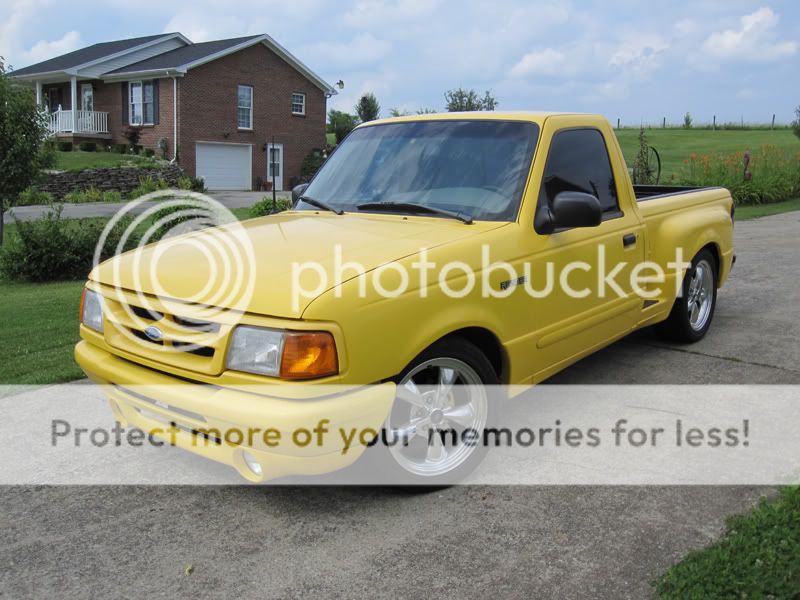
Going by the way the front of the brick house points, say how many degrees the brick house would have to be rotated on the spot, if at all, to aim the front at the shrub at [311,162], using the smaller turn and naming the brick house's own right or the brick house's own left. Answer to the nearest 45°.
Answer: approximately 135° to the brick house's own left

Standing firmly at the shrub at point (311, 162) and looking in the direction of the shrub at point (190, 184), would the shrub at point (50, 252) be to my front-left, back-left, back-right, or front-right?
front-left

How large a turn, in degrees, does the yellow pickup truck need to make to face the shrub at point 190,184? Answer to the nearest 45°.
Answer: approximately 135° to its right

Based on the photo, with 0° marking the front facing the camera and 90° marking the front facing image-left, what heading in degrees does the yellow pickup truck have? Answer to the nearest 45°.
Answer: approximately 45°

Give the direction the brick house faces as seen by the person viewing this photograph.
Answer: facing the viewer and to the left of the viewer

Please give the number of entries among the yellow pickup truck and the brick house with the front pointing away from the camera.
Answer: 0

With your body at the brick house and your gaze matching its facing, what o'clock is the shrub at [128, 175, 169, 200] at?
The shrub is roughly at 11 o'clock from the brick house.

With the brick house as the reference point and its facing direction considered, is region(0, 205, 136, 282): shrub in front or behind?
in front
